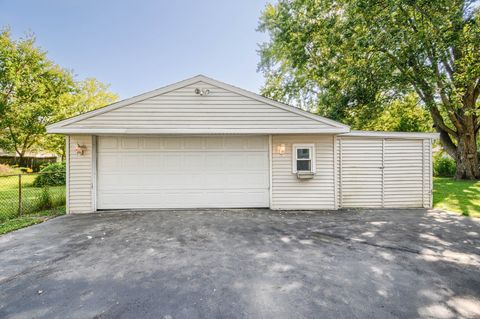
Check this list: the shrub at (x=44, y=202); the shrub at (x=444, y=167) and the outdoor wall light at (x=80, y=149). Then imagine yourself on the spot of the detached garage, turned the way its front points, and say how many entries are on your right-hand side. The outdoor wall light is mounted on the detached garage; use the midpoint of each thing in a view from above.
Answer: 2

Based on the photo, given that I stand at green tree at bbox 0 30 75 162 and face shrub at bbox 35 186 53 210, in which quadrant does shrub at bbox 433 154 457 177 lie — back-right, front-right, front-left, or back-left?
front-left

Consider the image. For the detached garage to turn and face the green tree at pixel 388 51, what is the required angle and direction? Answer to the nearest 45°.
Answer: approximately 135° to its left

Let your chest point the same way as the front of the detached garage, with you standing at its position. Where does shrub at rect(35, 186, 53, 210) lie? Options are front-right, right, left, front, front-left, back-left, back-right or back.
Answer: right

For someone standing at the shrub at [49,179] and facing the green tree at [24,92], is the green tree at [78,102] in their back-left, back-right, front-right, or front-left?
front-right

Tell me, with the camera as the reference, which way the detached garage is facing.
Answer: facing the viewer

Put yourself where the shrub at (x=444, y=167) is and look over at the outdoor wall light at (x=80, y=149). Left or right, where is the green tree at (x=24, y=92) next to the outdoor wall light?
right

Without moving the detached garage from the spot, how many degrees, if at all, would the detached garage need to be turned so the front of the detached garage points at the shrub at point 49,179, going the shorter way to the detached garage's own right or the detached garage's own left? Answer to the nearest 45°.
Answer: approximately 135° to the detached garage's own right

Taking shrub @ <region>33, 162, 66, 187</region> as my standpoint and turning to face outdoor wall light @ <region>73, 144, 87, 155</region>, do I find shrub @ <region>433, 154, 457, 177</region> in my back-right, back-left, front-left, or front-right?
front-left

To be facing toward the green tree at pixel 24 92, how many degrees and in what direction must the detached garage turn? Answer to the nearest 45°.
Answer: approximately 135° to its right

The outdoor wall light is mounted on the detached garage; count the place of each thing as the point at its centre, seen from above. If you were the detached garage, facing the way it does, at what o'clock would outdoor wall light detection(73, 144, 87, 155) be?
The outdoor wall light is roughly at 3 o'clock from the detached garage.

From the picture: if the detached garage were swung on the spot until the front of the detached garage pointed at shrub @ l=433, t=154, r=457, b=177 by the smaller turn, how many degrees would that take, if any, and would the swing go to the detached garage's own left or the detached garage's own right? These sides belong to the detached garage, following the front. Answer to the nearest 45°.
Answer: approximately 135° to the detached garage's own left
